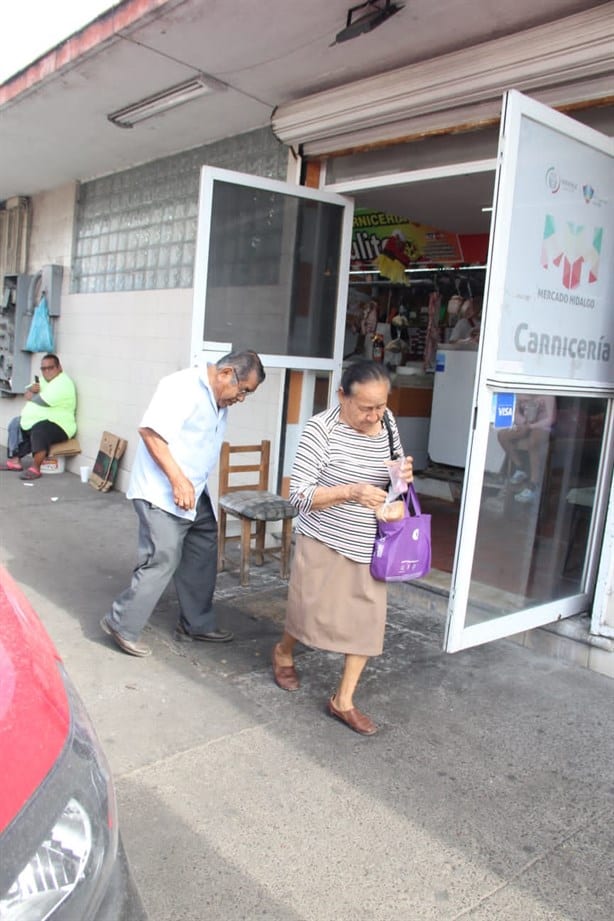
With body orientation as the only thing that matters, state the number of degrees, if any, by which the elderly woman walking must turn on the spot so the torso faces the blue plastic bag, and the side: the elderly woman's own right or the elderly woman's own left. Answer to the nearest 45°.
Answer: approximately 180°

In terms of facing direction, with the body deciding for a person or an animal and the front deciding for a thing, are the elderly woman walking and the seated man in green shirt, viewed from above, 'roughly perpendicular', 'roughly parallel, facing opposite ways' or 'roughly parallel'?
roughly perpendicular

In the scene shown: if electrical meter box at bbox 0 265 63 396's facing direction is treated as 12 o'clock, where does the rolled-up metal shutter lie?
The rolled-up metal shutter is roughly at 10 o'clock from the electrical meter box.

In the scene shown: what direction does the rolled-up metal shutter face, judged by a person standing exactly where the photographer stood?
facing the viewer and to the left of the viewer

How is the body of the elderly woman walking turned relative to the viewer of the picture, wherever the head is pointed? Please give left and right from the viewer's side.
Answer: facing the viewer and to the right of the viewer

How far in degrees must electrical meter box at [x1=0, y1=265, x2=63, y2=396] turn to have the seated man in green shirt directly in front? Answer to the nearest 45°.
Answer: approximately 45° to its left

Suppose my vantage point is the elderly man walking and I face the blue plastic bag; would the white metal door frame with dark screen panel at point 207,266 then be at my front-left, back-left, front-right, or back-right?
front-right
